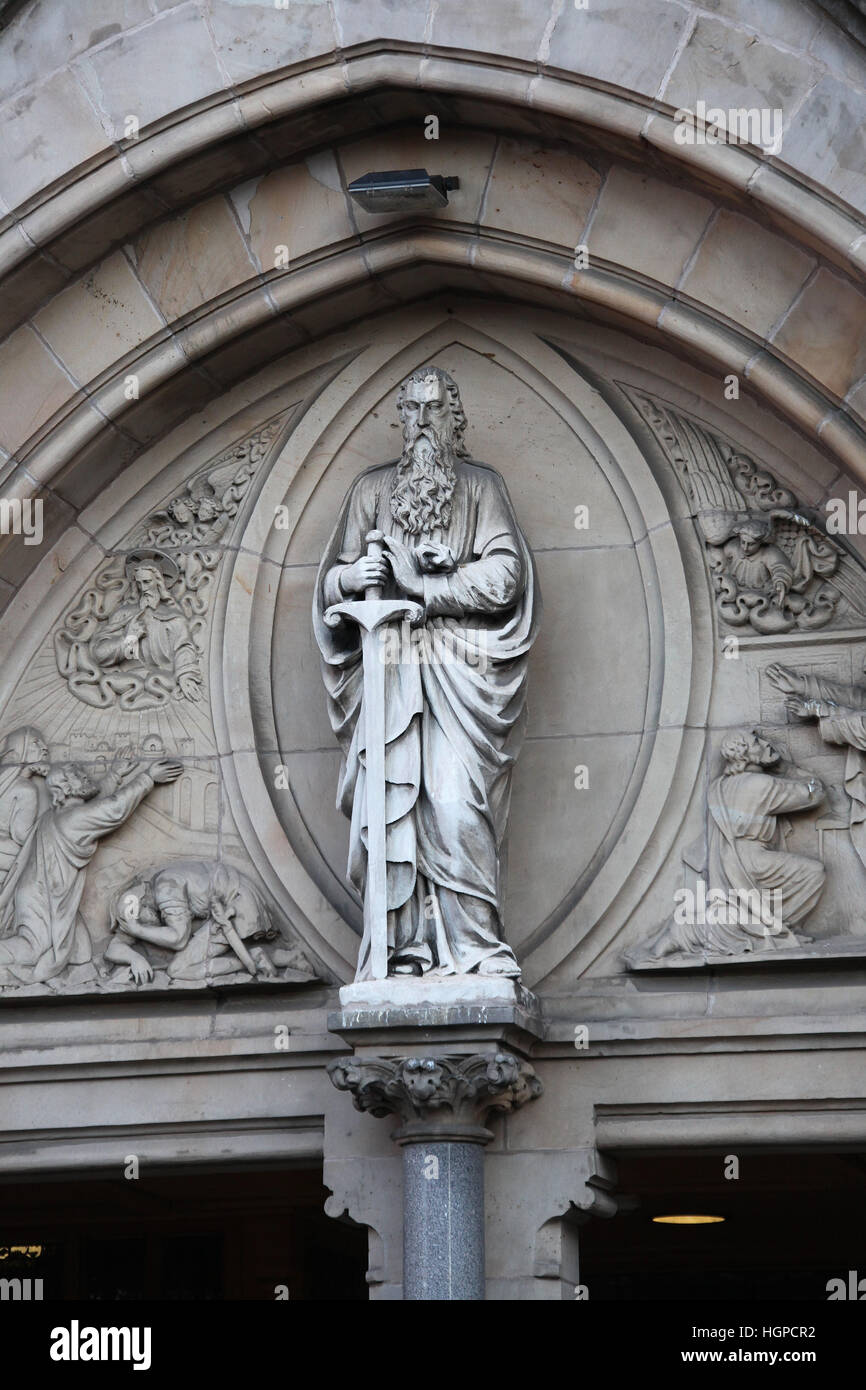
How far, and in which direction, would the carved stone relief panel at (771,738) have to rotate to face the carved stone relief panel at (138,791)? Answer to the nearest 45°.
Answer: approximately 90° to its right

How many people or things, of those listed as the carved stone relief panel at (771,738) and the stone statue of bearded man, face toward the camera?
2

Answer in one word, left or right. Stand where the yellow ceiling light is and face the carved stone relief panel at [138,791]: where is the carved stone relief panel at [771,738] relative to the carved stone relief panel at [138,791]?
left

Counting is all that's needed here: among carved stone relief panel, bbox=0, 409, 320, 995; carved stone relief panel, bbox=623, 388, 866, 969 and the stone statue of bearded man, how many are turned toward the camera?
3

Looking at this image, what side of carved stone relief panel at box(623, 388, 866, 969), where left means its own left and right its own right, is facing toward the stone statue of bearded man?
right

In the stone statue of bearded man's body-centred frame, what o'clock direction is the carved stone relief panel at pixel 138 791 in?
The carved stone relief panel is roughly at 4 o'clock from the stone statue of bearded man.

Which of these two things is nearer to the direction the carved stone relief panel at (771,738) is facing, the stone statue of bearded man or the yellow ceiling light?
the stone statue of bearded man

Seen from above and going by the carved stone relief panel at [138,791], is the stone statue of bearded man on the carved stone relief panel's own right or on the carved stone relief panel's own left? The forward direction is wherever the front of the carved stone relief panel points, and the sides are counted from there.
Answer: on the carved stone relief panel's own left

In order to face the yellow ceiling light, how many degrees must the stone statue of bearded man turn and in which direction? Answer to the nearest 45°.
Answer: approximately 180°
